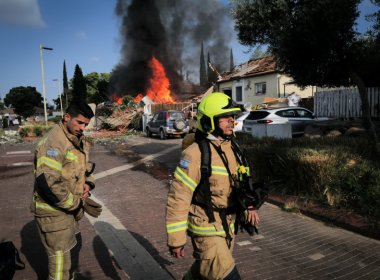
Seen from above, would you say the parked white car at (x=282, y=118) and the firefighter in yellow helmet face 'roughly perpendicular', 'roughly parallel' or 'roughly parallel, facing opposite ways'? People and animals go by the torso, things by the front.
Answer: roughly perpendicular

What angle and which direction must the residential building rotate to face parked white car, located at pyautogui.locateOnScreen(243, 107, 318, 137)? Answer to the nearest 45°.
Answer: approximately 45° to its left

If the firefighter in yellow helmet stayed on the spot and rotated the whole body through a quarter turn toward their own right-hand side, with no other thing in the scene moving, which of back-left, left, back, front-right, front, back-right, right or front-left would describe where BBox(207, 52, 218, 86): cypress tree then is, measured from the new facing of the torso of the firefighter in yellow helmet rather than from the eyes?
back-right

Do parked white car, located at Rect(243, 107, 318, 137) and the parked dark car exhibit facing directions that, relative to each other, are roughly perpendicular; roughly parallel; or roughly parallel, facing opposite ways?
roughly perpendicular

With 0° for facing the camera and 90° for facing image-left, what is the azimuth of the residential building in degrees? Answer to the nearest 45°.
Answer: approximately 45°

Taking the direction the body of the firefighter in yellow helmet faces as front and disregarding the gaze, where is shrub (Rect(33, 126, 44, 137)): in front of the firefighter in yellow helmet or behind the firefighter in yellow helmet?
behind
